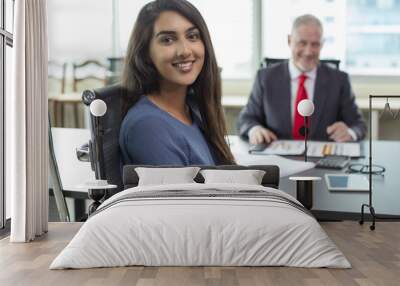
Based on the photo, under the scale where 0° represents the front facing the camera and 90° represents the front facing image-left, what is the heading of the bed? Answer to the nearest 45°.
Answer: approximately 0°

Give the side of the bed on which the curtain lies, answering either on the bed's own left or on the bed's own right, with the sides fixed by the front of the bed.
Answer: on the bed's own right
